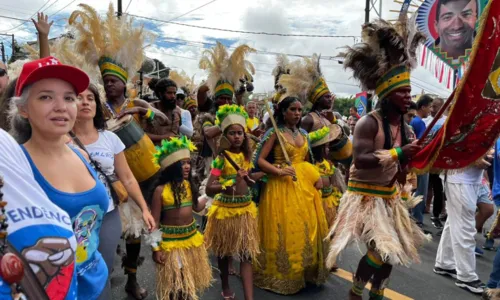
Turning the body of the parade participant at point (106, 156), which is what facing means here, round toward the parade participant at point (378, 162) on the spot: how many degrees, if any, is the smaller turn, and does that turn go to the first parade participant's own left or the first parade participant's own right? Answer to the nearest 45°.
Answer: approximately 90° to the first parade participant's own left

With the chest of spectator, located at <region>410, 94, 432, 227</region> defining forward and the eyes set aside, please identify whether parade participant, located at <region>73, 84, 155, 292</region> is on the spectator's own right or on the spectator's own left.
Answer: on the spectator's own right

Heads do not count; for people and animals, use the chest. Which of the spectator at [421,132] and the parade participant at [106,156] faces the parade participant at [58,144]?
the parade participant at [106,156]

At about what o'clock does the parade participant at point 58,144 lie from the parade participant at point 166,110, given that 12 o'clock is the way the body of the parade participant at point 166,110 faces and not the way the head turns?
the parade participant at point 58,144 is roughly at 2 o'clock from the parade participant at point 166,110.
